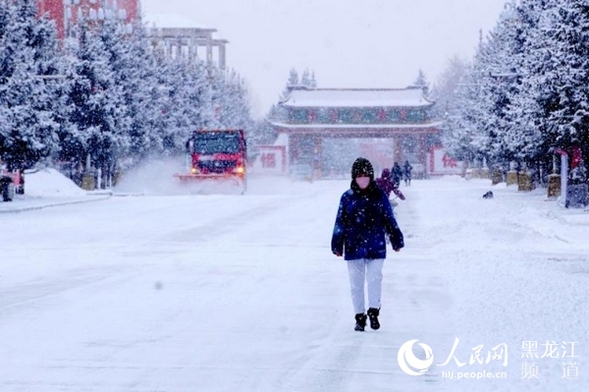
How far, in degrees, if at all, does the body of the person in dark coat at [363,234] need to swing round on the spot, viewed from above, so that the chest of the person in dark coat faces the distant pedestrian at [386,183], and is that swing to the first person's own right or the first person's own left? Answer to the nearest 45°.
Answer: approximately 180°

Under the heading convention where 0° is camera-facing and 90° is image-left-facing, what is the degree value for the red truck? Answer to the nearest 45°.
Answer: approximately 0°

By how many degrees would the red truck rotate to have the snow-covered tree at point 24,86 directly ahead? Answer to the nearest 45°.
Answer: approximately 45° to its right

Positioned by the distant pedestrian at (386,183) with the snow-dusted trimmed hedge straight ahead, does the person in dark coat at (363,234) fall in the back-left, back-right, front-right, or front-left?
back-right

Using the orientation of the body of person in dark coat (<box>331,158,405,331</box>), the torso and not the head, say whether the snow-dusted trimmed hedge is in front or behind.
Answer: behind

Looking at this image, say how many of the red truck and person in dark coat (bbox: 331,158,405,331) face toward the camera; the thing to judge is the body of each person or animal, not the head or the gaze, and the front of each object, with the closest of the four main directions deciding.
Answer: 2

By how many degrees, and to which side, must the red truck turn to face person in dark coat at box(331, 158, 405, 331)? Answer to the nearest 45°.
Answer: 0° — it already faces them
